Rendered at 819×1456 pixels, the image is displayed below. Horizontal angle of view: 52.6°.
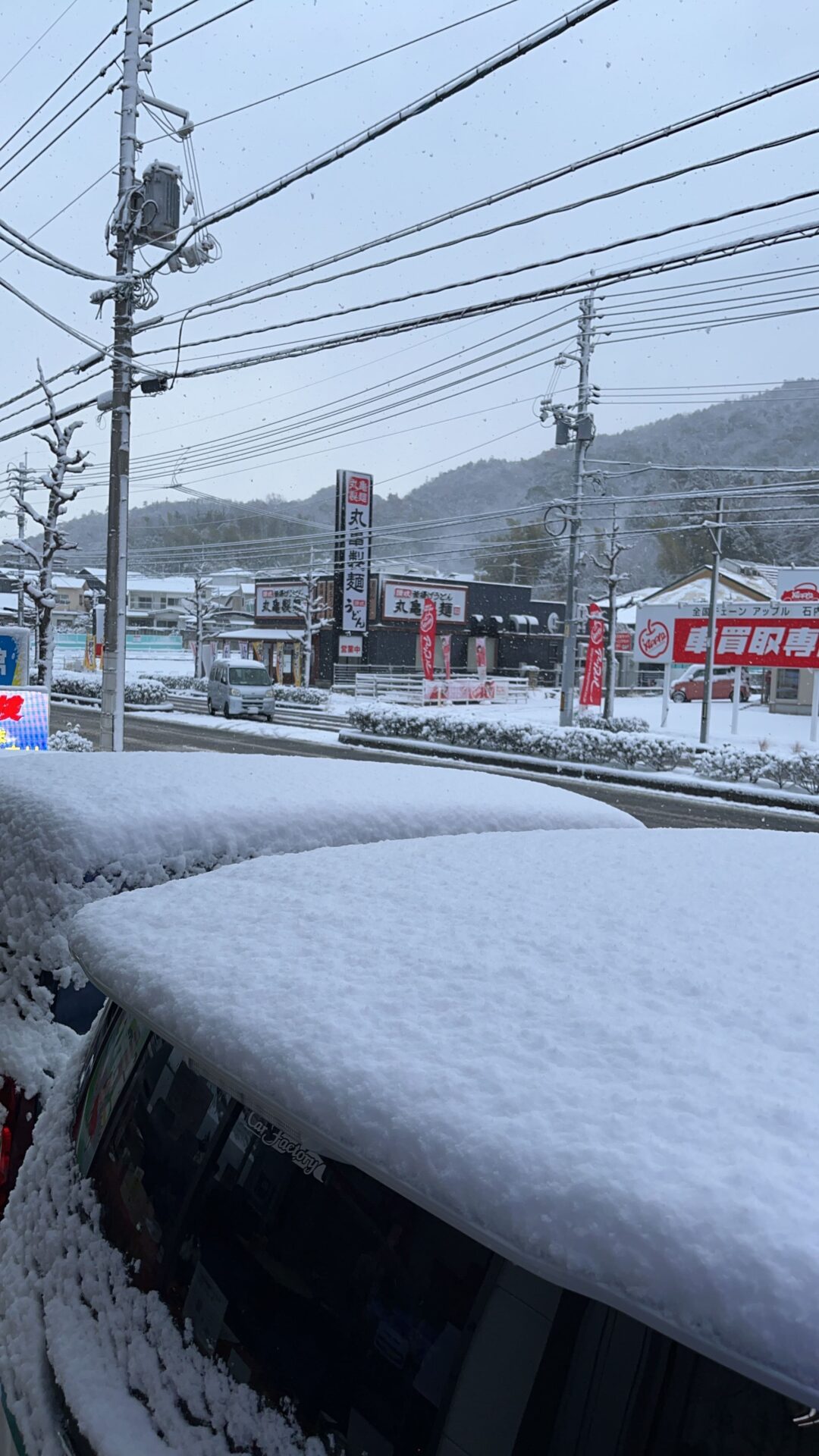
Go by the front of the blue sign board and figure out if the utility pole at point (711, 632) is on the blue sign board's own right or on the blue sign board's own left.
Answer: on the blue sign board's own left

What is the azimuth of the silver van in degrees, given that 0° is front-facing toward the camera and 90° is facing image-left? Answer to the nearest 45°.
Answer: approximately 315°

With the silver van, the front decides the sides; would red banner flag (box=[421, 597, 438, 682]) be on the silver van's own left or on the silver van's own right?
on the silver van's own left

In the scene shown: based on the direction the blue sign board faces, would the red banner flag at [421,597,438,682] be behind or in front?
behind

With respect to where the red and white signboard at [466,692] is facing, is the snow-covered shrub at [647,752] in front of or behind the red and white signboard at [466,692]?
in front

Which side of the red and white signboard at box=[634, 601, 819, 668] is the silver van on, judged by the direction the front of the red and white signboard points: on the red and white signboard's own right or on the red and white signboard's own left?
on the red and white signboard's own right

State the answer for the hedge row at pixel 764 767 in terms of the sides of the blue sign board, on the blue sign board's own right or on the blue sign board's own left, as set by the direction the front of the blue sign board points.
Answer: on the blue sign board's own left

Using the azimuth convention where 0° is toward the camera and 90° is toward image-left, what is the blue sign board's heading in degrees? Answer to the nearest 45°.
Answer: approximately 0°

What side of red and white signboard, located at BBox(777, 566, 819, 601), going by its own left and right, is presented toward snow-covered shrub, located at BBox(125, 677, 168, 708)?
right

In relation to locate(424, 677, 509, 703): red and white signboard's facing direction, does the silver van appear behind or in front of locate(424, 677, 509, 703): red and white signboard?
in front

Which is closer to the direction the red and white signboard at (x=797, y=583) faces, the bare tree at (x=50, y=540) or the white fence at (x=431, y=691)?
the bare tree

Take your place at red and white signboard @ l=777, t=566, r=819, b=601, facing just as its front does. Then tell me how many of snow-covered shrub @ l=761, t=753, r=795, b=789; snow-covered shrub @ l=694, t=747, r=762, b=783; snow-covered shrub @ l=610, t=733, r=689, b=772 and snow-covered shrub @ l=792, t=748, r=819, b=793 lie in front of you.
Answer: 4
